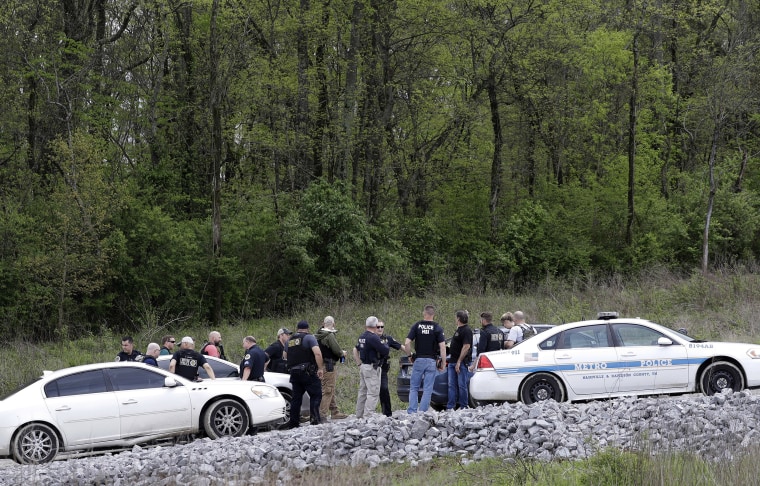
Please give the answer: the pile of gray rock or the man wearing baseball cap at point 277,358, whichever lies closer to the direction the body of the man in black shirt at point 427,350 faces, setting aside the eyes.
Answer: the man wearing baseball cap

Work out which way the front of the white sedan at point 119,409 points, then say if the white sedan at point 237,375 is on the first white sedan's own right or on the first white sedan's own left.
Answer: on the first white sedan's own left

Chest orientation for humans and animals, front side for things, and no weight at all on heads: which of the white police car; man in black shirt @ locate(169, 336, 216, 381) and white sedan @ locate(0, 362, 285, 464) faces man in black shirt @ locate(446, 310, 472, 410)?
the white sedan

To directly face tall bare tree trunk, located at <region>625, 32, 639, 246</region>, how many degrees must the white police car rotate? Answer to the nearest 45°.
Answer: approximately 90° to its left

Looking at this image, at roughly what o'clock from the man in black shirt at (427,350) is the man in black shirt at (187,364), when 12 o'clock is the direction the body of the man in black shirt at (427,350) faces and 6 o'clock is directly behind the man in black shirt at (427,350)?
the man in black shirt at (187,364) is roughly at 9 o'clock from the man in black shirt at (427,350).

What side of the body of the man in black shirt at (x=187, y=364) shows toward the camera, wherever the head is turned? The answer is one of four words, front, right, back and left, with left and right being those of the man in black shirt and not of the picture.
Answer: back

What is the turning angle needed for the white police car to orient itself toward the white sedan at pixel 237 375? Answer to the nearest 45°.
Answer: approximately 180°

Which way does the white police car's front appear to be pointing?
to the viewer's right

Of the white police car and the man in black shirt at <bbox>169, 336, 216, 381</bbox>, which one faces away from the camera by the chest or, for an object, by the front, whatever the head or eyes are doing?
the man in black shirt

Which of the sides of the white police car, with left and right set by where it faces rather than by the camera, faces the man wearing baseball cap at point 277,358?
back

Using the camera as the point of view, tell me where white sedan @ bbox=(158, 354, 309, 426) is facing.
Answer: facing to the right of the viewer

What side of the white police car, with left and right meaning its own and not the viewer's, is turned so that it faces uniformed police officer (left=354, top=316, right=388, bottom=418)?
back

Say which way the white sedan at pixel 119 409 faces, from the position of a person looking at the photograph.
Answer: facing to the right of the viewer

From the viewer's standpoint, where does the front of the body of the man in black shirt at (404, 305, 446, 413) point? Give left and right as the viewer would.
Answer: facing away from the viewer
